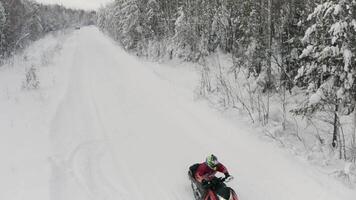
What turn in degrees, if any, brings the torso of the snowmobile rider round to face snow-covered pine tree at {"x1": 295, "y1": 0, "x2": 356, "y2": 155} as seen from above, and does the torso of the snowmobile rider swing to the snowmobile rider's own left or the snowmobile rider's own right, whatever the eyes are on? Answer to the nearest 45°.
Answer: approximately 90° to the snowmobile rider's own left

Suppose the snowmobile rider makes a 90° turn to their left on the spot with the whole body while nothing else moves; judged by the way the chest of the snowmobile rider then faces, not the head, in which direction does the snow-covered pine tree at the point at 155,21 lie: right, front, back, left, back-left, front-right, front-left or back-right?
front-left

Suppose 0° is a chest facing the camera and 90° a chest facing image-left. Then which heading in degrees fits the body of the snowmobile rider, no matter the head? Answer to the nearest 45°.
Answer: approximately 315°

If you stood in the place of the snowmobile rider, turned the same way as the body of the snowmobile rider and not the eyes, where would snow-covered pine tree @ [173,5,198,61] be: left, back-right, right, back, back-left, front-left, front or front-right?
back-left
